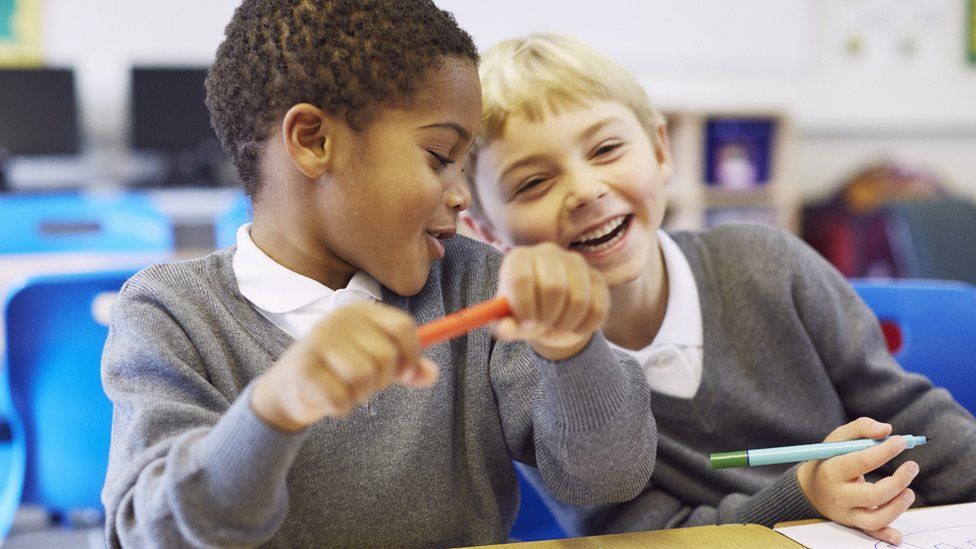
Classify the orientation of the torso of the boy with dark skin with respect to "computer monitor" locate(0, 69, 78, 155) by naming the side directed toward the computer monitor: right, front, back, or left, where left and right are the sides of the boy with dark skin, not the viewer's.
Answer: back

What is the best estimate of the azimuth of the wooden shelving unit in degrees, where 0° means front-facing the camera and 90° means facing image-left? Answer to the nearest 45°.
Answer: approximately 0°

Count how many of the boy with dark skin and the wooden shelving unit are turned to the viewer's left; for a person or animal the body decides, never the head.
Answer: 0

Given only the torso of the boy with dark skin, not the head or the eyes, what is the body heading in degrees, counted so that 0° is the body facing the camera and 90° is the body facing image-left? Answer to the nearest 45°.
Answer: approximately 315°

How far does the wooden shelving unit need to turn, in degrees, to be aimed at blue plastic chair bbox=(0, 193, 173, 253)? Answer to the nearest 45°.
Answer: approximately 45° to its right

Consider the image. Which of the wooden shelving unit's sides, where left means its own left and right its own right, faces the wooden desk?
front

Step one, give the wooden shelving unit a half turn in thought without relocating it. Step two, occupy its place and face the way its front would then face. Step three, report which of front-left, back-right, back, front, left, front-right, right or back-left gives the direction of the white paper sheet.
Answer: back

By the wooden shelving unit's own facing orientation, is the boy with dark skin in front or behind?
in front
